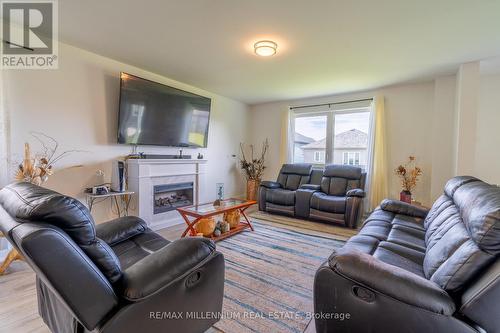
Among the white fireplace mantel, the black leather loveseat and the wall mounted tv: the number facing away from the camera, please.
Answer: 0

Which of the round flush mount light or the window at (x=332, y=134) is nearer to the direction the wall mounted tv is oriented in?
the round flush mount light

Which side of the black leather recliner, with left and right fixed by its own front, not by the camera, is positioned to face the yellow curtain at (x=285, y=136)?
front

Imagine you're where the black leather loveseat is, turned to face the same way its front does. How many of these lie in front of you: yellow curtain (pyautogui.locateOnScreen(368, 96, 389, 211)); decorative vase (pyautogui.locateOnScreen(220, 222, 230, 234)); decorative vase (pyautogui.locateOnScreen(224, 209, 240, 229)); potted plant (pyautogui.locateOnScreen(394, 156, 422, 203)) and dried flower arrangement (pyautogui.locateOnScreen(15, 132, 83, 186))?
3

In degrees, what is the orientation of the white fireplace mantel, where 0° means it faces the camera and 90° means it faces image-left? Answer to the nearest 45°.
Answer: approximately 315°

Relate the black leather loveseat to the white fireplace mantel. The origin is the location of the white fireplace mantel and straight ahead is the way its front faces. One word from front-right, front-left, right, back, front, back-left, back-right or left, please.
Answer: front-left

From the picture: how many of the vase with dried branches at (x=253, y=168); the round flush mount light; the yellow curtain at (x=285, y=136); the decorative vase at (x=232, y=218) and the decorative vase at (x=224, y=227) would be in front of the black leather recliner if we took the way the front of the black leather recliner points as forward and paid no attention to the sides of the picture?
5

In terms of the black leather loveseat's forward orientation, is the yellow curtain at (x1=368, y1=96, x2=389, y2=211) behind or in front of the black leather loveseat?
behind

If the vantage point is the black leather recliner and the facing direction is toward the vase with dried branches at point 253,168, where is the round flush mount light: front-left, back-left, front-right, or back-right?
front-right

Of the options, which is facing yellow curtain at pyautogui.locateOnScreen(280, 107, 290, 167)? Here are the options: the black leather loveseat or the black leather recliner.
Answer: the black leather recliner

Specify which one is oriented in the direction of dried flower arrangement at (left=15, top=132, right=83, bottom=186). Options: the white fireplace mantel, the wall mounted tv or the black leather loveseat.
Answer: the black leather loveseat

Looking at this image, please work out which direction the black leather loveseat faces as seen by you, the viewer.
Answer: facing the viewer and to the left of the viewer

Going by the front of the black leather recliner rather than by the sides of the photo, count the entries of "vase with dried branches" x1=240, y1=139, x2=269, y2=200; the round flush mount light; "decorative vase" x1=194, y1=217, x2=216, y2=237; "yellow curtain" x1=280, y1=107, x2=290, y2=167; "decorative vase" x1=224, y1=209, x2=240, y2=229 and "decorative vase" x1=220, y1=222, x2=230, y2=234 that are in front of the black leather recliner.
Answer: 6

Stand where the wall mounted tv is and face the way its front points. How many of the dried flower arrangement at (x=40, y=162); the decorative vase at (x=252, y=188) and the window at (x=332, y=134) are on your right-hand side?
1

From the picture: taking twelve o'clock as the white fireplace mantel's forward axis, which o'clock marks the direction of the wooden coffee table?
The wooden coffee table is roughly at 12 o'clock from the white fireplace mantel.

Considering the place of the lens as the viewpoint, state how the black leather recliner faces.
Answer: facing away from the viewer and to the right of the viewer

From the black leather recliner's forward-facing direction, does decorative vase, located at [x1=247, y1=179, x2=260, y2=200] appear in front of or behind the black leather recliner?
in front

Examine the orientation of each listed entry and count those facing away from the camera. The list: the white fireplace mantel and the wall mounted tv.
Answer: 0

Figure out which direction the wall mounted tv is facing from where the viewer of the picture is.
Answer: facing the viewer and to the right of the viewer

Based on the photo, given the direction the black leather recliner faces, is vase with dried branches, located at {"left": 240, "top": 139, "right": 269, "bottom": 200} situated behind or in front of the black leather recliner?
in front
